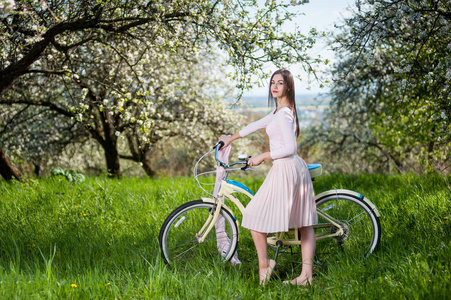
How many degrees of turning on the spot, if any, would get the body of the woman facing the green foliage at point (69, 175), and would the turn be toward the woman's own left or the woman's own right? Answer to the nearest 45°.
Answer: approximately 45° to the woman's own right

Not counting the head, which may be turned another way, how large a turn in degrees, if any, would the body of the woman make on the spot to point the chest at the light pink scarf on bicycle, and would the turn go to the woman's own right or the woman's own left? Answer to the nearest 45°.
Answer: approximately 45° to the woman's own right

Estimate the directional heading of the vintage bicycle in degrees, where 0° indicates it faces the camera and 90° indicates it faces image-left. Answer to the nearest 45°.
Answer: approximately 90°

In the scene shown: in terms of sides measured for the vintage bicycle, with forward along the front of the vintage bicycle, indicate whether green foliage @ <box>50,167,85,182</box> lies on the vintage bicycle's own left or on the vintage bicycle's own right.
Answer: on the vintage bicycle's own right

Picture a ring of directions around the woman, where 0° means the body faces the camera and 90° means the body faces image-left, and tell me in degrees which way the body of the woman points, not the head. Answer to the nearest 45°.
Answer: approximately 90°
